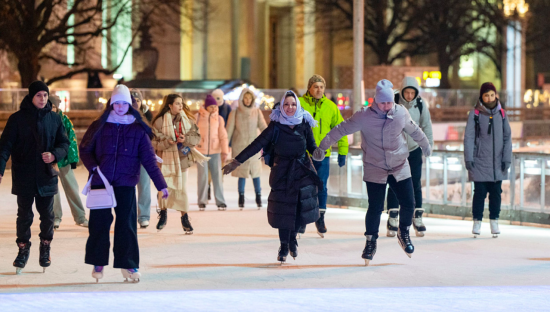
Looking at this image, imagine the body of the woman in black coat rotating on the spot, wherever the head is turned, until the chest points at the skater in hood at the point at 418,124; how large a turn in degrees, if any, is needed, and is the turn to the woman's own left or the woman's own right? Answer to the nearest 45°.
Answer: approximately 135° to the woman's own left

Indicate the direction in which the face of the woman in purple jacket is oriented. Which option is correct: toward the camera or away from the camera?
toward the camera

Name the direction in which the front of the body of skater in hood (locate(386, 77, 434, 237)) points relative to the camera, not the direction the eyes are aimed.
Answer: toward the camera

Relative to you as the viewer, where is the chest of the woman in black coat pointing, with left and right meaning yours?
facing the viewer

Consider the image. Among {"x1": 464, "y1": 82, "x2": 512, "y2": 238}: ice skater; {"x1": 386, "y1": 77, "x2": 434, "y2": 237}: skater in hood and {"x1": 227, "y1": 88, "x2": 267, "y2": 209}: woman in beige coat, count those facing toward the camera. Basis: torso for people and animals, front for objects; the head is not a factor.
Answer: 3

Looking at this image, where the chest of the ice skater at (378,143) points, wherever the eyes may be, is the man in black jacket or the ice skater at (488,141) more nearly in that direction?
the man in black jacket

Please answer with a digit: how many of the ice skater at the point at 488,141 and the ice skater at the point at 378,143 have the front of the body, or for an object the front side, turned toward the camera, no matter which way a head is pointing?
2

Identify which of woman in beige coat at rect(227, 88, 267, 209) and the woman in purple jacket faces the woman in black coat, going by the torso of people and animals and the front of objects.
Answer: the woman in beige coat

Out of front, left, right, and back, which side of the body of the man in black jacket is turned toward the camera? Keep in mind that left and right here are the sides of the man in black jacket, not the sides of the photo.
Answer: front

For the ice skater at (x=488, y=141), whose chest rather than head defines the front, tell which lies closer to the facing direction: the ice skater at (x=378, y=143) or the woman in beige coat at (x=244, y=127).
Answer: the ice skater

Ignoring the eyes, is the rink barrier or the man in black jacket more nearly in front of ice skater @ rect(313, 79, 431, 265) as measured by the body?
the man in black jacket
